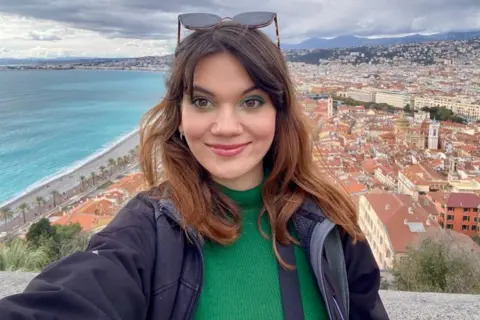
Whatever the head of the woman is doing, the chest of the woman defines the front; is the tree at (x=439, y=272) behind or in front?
behind

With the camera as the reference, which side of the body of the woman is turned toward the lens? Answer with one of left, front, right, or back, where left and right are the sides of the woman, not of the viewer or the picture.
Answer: front

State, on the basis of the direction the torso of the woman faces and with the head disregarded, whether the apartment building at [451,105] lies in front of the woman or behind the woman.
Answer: behind

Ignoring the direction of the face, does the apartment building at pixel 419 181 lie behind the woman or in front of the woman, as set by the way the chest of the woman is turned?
behind

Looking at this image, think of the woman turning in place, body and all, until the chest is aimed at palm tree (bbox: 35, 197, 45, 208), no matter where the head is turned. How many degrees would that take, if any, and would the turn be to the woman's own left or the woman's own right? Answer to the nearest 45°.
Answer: approximately 180°

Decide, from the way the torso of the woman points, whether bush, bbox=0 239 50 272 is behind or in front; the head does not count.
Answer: behind
